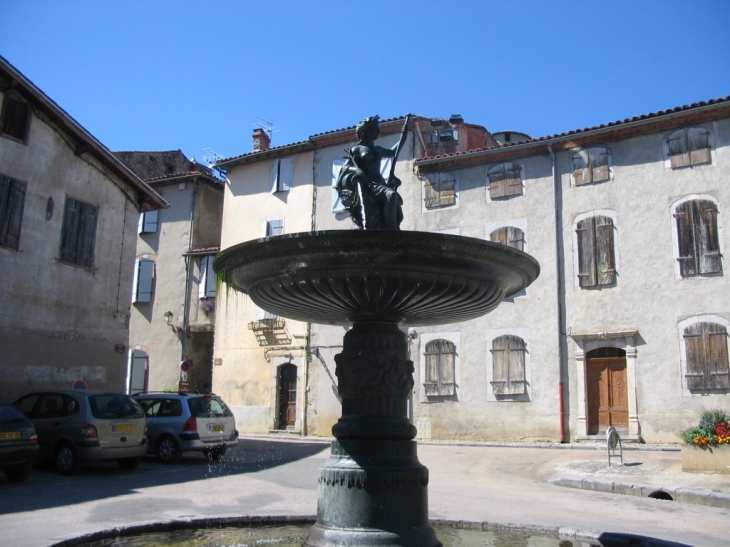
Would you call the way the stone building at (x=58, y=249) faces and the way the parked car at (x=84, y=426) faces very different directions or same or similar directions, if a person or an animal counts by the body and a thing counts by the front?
very different directions

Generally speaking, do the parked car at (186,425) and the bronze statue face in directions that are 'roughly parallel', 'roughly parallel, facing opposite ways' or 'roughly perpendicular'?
roughly parallel, facing opposite ways

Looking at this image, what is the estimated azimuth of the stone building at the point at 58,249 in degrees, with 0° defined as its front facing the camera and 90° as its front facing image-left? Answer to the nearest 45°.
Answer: approximately 315°

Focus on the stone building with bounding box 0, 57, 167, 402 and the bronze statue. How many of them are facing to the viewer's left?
0

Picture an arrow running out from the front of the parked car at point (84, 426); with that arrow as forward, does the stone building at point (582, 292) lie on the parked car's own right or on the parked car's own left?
on the parked car's own right

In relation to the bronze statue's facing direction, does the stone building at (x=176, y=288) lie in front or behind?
behind

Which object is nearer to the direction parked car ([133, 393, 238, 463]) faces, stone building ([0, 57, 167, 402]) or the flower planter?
the stone building

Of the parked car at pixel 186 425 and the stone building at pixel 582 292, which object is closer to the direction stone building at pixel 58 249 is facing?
the parked car

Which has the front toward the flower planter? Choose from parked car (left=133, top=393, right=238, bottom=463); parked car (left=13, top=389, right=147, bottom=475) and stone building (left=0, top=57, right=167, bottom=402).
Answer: the stone building

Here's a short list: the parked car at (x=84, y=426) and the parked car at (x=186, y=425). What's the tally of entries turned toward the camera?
0

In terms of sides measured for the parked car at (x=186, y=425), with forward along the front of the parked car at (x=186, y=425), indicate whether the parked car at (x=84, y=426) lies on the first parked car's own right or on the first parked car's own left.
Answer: on the first parked car's own left

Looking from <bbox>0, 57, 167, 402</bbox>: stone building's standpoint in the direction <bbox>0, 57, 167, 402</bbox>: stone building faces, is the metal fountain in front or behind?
in front

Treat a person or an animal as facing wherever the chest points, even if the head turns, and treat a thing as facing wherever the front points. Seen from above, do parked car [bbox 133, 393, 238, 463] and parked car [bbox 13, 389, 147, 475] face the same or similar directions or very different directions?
same or similar directions

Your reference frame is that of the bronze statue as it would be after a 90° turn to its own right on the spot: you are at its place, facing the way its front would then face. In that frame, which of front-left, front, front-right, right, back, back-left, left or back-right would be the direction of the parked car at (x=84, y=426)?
right
